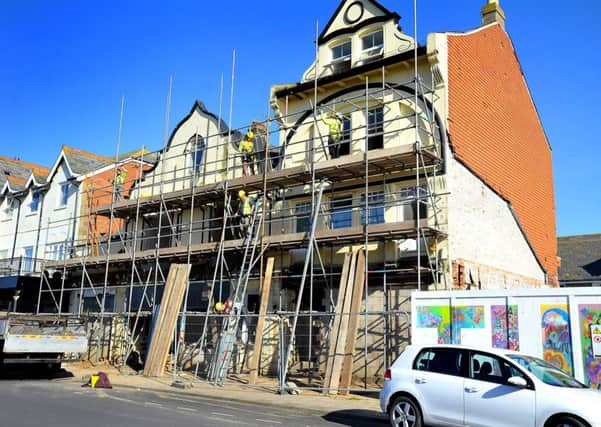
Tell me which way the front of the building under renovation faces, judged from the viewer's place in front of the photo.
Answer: facing the viewer and to the left of the viewer

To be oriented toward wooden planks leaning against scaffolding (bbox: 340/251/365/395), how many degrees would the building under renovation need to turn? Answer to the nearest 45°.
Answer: approximately 45° to its left

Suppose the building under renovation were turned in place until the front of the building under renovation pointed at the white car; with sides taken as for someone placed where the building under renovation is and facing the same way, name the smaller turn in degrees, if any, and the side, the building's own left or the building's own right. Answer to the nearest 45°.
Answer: approximately 45° to the building's own left

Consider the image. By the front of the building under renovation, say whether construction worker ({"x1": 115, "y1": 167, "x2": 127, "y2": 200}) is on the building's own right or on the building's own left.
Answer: on the building's own right

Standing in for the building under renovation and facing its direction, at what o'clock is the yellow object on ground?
The yellow object on ground is roughly at 1 o'clock from the building under renovation.

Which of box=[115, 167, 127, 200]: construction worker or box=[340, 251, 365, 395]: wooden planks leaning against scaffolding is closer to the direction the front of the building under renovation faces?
the wooden planks leaning against scaffolding
